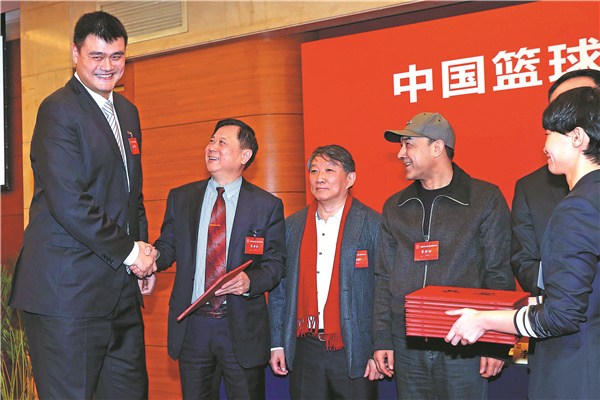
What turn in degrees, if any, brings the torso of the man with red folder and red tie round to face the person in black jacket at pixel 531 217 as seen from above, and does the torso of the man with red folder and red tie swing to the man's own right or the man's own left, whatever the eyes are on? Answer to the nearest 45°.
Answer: approximately 90° to the man's own left

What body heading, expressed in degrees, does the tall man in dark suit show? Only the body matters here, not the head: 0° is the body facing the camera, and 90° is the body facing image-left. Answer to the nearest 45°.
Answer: approximately 315°

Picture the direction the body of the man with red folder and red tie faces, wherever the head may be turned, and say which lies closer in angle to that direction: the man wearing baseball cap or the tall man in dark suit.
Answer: the tall man in dark suit

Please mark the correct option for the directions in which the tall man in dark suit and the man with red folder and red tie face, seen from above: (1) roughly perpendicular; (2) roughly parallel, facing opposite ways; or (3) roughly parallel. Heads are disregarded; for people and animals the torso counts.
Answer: roughly perpendicular

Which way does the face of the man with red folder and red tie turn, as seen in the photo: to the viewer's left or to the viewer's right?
to the viewer's left

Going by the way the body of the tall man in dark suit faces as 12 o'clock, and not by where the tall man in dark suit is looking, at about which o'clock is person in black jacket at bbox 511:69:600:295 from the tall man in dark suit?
The person in black jacket is roughly at 11 o'clock from the tall man in dark suit.

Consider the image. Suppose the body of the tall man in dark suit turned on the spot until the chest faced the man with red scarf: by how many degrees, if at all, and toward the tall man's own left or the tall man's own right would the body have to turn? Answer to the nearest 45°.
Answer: approximately 45° to the tall man's own left

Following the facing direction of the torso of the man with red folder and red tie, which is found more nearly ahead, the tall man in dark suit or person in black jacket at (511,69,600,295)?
the tall man in dark suit
